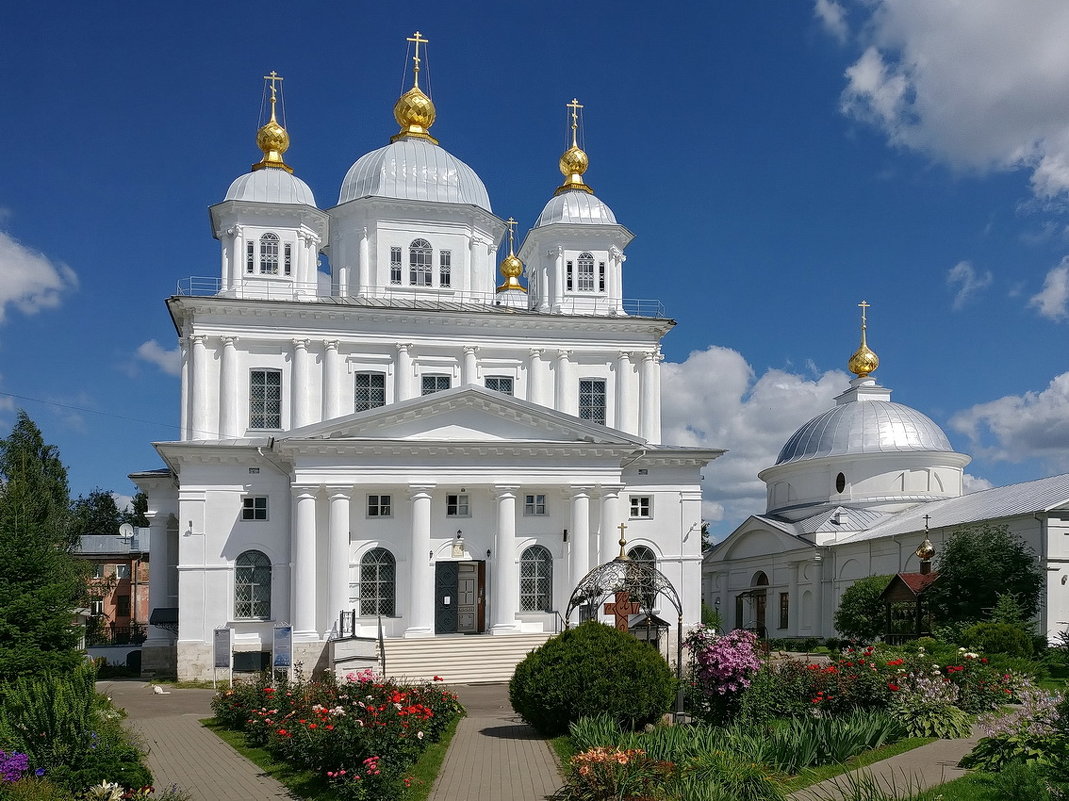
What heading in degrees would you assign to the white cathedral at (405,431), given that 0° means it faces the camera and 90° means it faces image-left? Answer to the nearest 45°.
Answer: approximately 0°

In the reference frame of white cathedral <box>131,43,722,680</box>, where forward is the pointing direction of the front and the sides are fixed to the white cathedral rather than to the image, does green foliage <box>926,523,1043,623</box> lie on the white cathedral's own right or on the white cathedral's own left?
on the white cathedral's own left

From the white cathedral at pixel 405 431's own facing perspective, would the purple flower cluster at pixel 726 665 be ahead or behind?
ahead

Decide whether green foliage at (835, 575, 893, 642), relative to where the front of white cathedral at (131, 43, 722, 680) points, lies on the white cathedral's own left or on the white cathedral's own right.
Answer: on the white cathedral's own left

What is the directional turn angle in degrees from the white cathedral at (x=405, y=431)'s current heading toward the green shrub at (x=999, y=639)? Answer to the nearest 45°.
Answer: approximately 45° to its left

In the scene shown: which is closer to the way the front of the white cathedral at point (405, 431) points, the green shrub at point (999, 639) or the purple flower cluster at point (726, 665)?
the purple flower cluster

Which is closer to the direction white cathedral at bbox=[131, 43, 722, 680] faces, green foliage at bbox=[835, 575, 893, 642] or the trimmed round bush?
the trimmed round bush

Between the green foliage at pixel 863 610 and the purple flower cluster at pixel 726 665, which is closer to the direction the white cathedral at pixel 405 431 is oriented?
the purple flower cluster

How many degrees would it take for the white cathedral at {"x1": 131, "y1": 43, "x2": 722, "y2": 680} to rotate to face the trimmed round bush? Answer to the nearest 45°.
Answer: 0° — it already faces it
